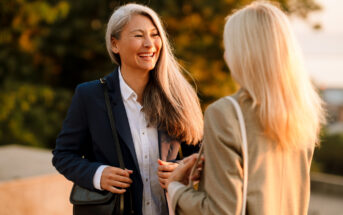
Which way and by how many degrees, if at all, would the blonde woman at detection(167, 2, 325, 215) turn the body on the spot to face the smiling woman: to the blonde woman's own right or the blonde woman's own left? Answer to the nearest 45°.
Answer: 0° — they already face them

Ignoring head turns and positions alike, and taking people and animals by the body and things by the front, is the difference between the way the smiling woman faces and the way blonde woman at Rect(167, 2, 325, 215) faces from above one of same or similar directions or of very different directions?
very different directions

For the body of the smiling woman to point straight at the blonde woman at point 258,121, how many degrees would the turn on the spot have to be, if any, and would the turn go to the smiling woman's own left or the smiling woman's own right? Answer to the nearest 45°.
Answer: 0° — they already face them

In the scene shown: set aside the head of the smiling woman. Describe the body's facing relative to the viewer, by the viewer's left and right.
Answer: facing the viewer and to the right of the viewer

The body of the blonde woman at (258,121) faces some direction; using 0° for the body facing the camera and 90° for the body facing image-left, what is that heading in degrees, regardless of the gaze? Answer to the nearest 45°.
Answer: approximately 135°

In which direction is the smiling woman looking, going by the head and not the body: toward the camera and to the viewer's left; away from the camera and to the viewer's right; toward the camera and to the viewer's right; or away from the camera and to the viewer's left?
toward the camera and to the viewer's right

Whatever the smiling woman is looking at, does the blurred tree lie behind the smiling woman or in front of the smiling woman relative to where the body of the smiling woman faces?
behind

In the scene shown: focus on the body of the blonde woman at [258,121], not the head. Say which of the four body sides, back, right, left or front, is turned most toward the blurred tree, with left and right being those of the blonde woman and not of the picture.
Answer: front

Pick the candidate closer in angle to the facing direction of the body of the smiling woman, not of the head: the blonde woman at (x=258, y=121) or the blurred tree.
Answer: the blonde woman

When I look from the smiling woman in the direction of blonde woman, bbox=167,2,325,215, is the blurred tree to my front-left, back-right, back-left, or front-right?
back-left
